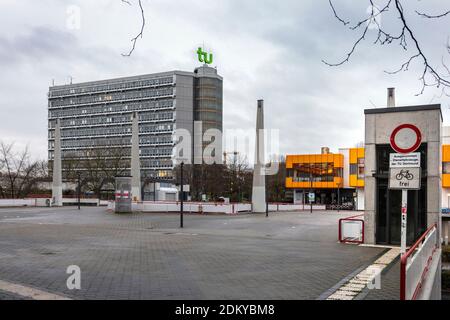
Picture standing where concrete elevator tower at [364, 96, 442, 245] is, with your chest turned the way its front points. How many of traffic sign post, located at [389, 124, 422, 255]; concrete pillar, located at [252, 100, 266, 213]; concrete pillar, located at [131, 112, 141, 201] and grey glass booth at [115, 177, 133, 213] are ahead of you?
1

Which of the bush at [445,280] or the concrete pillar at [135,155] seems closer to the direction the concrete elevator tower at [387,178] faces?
the bush

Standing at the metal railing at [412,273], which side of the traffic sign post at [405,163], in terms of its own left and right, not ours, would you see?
front

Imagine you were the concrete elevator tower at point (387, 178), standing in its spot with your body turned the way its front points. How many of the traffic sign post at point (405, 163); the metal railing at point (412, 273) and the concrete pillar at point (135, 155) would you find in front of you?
2

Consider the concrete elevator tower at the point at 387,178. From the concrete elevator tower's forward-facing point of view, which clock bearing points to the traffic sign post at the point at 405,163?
The traffic sign post is roughly at 12 o'clock from the concrete elevator tower.

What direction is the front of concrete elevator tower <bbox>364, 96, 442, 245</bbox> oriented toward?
toward the camera

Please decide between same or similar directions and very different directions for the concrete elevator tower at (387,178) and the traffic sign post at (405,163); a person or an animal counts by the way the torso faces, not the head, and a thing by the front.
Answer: same or similar directions

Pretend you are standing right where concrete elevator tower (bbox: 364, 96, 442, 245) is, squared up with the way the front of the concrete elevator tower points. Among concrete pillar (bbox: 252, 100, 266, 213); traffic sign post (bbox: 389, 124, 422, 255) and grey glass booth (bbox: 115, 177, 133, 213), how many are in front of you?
1

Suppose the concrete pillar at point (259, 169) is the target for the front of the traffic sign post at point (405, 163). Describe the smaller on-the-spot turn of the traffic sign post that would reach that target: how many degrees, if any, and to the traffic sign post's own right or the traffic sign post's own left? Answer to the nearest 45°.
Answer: approximately 180°

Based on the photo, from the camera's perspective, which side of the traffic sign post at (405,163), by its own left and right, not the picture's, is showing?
front

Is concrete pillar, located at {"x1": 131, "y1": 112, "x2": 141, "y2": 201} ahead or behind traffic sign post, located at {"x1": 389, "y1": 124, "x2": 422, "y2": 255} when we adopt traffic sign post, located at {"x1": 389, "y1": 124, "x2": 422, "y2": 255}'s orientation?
behind

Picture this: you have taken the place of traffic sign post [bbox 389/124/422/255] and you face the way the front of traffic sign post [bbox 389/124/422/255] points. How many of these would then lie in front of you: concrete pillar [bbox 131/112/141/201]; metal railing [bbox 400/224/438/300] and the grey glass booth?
1

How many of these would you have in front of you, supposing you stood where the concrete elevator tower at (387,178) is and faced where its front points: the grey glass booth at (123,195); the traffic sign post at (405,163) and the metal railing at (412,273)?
2

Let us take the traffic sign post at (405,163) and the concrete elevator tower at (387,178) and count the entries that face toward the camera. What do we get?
2
